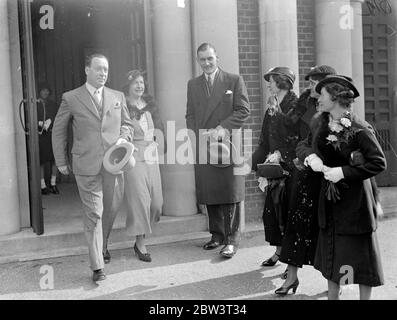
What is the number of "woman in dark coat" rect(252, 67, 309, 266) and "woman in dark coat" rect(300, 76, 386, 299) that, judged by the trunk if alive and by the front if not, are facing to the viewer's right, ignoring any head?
0

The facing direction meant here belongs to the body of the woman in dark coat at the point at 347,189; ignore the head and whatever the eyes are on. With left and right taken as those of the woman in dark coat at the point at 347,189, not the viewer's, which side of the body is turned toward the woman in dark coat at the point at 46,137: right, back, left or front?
right

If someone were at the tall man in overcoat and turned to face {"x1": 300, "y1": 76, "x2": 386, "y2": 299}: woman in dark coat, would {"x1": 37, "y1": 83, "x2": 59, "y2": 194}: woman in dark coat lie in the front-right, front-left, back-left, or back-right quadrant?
back-right

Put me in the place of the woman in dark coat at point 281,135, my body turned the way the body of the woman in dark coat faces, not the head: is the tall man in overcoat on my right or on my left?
on my right

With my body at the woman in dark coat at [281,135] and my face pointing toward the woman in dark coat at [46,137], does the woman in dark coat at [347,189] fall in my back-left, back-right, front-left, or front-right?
back-left

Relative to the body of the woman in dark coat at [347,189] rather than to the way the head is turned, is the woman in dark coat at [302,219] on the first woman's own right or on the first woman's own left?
on the first woman's own right

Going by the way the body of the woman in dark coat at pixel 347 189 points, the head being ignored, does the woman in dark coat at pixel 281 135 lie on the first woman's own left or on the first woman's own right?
on the first woman's own right

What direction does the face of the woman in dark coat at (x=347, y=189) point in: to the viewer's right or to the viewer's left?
to the viewer's left

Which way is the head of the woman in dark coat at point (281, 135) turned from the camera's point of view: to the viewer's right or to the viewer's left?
to the viewer's left

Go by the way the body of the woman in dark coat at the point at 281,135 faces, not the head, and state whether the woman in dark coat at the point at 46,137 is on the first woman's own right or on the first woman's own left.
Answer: on the first woman's own right

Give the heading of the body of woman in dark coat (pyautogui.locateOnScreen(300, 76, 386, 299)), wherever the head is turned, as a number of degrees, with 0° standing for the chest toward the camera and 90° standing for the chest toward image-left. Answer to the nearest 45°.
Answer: approximately 45°

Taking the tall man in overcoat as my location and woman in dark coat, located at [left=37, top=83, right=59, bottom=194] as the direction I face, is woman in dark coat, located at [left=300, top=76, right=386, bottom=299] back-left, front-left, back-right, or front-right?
back-left
